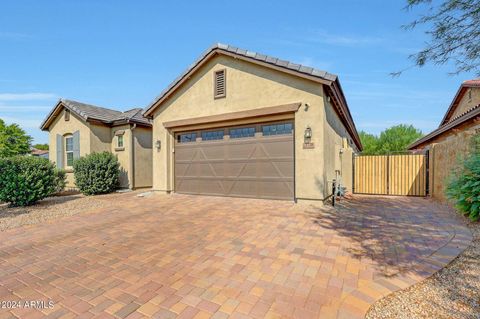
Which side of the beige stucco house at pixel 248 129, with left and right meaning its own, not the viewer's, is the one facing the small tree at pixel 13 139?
right

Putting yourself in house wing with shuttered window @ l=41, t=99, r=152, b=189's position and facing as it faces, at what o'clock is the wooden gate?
The wooden gate is roughly at 9 o'clock from the house wing with shuttered window.

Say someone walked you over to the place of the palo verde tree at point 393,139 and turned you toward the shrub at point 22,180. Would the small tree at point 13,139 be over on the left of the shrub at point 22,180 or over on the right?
right

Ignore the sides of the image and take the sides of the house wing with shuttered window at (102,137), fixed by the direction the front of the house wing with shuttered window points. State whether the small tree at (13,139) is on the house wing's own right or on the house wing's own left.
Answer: on the house wing's own right

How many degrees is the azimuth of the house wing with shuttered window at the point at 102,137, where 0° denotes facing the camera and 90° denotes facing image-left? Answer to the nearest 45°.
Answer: approximately 45°

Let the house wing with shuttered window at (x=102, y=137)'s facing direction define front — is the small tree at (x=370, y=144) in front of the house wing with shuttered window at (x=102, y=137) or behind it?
behind

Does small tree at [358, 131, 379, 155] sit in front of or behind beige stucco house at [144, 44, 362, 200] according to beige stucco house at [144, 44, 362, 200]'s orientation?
behind

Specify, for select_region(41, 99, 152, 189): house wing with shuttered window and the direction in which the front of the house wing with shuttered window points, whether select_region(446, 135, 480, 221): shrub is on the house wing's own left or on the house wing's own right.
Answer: on the house wing's own left

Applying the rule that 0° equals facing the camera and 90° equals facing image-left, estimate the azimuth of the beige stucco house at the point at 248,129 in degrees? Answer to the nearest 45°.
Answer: approximately 45°

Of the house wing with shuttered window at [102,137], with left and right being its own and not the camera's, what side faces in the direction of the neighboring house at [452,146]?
left
